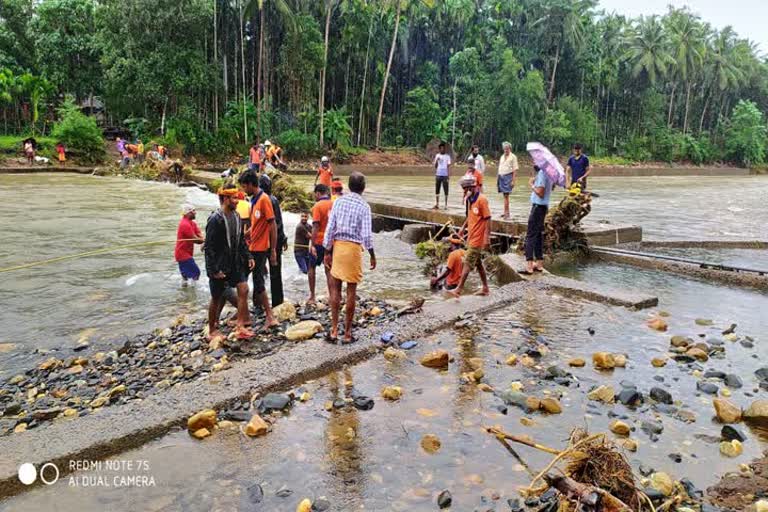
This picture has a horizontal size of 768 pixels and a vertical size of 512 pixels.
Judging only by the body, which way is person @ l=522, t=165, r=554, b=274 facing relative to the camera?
to the viewer's left

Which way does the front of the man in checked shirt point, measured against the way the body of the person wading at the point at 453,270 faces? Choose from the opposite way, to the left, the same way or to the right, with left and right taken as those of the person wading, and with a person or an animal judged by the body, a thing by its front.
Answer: to the right

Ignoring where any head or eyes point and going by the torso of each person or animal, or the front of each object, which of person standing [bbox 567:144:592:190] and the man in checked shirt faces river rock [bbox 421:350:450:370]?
the person standing

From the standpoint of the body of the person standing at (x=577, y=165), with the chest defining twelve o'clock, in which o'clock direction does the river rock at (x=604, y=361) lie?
The river rock is roughly at 12 o'clock from the person standing.

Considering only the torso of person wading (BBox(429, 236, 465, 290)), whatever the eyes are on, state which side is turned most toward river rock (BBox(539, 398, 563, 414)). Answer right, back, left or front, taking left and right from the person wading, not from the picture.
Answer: left

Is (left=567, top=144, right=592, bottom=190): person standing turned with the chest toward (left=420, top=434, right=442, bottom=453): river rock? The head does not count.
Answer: yes

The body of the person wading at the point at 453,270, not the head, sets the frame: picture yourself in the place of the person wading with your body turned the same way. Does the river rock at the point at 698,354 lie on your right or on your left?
on your left

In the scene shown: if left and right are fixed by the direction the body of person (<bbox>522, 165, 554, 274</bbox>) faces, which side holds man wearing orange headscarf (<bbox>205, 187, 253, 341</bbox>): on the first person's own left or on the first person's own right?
on the first person's own left

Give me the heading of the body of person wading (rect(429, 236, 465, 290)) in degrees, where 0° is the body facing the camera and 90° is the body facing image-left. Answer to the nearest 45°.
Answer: approximately 90°
